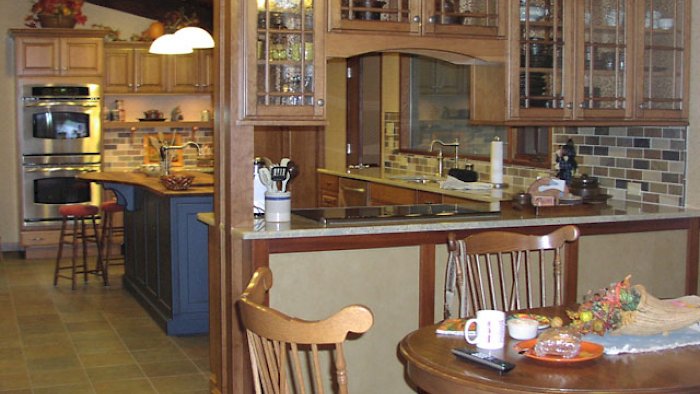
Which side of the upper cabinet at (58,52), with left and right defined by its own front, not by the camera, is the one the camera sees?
front

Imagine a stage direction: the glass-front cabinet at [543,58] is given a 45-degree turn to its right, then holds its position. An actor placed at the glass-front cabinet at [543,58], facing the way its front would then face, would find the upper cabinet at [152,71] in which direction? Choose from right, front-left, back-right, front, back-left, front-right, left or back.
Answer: right

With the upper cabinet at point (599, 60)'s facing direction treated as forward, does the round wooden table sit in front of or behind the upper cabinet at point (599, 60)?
in front

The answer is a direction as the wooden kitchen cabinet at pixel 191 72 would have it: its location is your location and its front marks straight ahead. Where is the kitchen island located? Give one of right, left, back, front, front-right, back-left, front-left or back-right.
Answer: front

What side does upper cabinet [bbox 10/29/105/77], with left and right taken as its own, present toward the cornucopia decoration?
front

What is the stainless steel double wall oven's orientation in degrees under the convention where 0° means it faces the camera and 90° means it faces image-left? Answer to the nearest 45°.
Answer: approximately 0°

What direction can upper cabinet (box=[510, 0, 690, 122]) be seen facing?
toward the camera

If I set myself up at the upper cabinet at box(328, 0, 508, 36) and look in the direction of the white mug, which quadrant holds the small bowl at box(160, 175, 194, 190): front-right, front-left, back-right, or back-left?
back-right

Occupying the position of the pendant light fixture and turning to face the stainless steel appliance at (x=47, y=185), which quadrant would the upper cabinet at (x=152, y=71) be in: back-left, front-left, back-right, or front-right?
front-right

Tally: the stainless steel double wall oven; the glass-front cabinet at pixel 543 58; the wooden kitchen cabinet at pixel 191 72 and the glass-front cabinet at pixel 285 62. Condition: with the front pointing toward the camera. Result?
4

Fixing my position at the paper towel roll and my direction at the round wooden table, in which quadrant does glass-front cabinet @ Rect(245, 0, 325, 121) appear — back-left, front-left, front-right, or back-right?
front-right

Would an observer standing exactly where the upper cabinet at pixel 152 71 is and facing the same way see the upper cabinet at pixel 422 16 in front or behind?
in front

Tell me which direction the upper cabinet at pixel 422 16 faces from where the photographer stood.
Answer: facing the viewer

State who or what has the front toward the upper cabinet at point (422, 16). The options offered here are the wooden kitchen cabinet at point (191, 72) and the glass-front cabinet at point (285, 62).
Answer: the wooden kitchen cabinet
